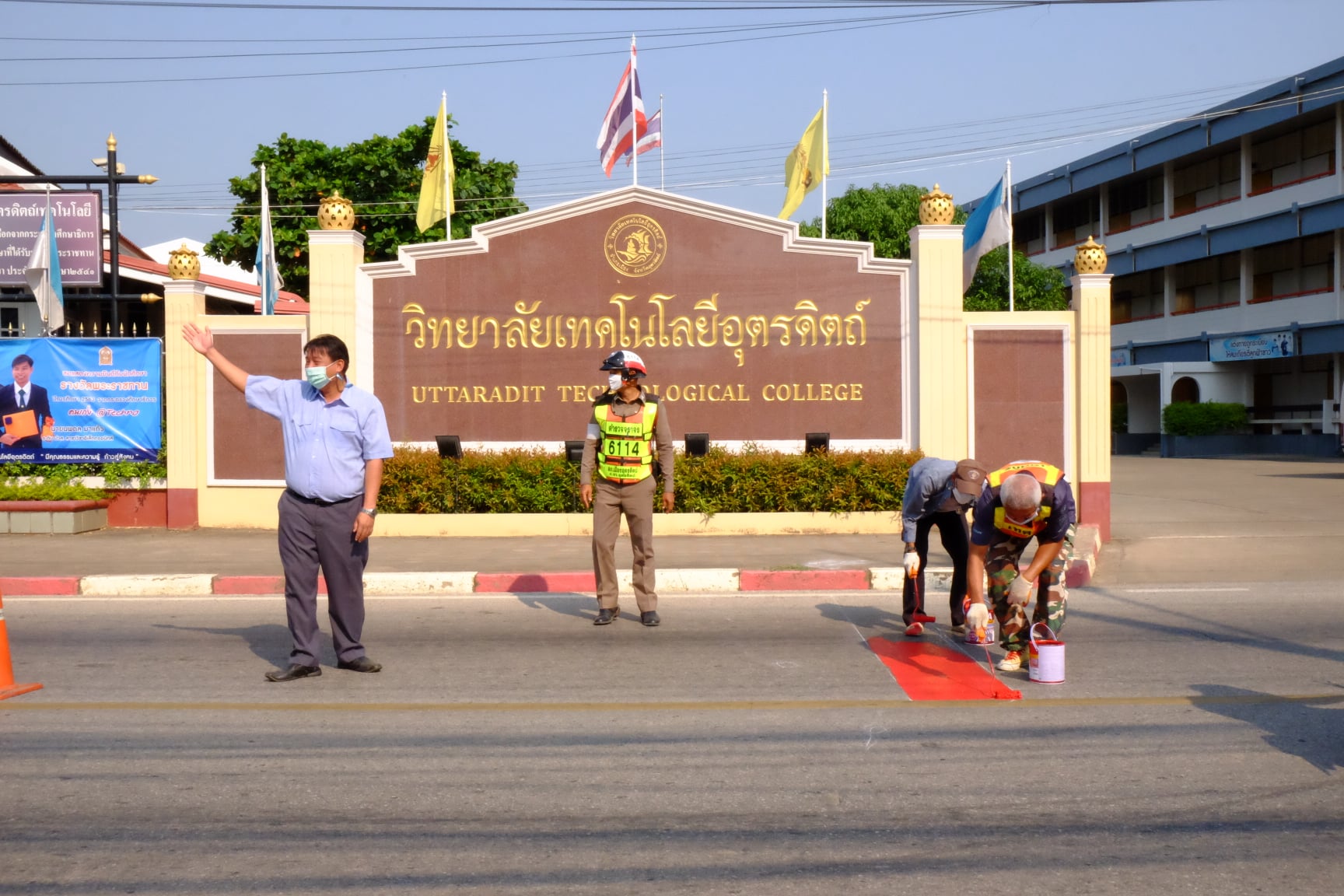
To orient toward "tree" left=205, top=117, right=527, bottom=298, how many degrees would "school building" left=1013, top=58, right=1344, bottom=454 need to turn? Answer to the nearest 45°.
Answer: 0° — it already faces it

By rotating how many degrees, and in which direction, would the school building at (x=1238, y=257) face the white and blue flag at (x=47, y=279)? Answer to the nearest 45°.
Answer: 0° — it already faces it

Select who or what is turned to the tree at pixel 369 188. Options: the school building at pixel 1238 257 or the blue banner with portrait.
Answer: the school building

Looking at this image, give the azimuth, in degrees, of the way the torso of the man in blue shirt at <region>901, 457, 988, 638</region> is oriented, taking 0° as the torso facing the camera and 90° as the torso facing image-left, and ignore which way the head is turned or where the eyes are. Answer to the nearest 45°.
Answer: approximately 315°

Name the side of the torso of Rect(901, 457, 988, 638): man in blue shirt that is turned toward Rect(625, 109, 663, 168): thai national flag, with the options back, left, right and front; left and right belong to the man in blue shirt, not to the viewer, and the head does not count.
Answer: back

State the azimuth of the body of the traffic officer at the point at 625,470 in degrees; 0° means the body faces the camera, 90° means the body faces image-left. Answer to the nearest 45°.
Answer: approximately 0°

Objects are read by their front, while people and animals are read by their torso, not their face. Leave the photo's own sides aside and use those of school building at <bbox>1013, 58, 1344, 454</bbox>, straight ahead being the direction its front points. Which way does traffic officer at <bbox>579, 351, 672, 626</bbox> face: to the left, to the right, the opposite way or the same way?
to the left

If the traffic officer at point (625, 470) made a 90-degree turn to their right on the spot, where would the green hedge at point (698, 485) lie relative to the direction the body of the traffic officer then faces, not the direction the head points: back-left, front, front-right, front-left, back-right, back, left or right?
right

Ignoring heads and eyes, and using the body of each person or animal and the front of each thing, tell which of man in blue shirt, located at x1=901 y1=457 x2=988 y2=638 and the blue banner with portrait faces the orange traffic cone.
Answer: the blue banner with portrait
